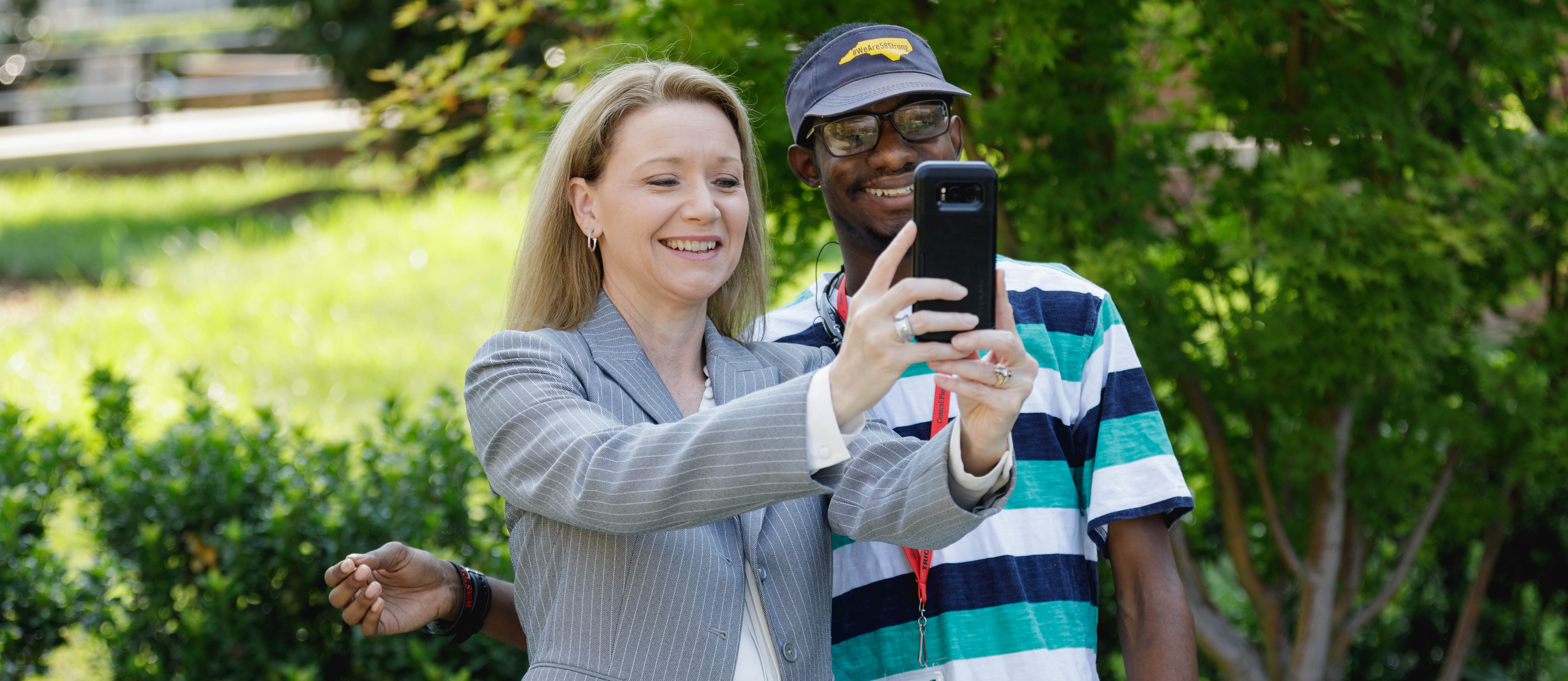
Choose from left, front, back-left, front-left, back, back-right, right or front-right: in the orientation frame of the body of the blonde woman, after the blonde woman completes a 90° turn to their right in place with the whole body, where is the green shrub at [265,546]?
right

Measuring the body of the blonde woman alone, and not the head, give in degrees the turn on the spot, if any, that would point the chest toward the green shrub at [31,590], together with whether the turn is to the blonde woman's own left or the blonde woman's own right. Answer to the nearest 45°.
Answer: approximately 180°

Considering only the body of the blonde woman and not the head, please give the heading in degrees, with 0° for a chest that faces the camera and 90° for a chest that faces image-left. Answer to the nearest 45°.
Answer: approximately 315°

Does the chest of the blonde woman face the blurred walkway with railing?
no

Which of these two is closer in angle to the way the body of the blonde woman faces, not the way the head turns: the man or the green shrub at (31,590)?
the man

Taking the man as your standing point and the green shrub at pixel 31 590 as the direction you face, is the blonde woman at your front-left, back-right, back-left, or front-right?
front-left

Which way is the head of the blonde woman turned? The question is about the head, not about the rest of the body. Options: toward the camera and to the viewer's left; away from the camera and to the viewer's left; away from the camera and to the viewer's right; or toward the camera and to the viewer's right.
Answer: toward the camera and to the viewer's right
